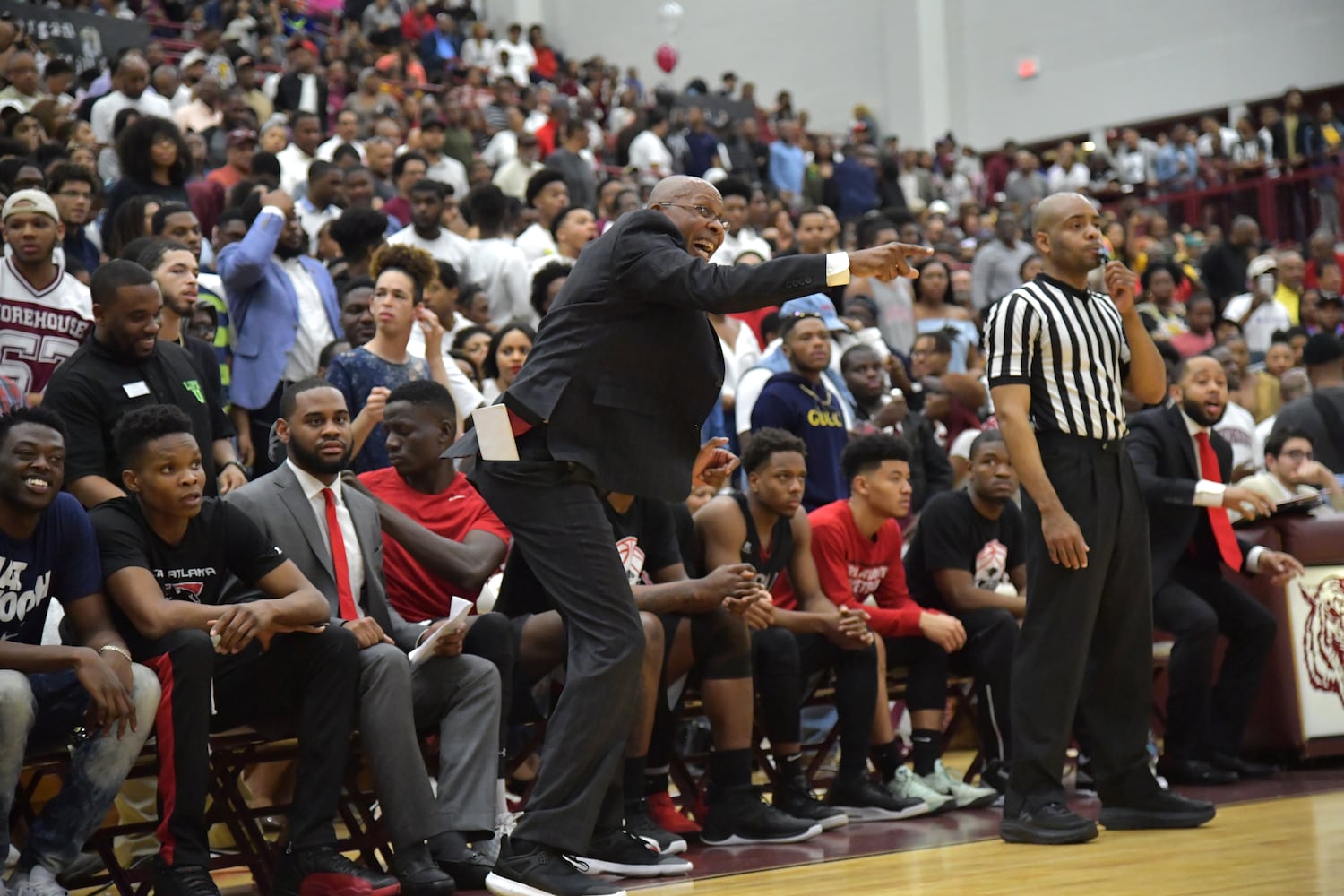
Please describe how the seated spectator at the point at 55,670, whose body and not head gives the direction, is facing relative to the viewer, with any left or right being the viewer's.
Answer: facing the viewer and to the right of the viewer

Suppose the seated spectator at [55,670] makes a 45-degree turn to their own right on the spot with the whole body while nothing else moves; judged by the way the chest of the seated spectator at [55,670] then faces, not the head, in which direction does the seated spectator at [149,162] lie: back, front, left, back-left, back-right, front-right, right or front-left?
back

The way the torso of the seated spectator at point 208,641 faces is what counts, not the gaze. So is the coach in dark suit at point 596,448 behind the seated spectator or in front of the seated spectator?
in front

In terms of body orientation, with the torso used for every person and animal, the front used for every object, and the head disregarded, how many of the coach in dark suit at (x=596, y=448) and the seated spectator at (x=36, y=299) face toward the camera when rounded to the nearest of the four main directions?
1

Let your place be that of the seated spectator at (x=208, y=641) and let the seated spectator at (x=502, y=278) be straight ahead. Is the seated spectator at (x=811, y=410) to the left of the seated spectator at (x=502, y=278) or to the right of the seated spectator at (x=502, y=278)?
right

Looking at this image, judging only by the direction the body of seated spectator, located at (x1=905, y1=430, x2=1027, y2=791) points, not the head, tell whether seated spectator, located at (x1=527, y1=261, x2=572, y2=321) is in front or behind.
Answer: behind

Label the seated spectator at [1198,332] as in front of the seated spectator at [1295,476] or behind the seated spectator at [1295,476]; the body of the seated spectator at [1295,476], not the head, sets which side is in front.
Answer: behind

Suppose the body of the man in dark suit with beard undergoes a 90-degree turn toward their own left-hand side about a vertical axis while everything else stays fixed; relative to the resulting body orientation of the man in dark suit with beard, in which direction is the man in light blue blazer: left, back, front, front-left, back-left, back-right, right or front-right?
back-left

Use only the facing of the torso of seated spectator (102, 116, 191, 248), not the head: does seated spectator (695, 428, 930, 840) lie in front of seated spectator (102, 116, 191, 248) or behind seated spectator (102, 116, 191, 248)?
in front
